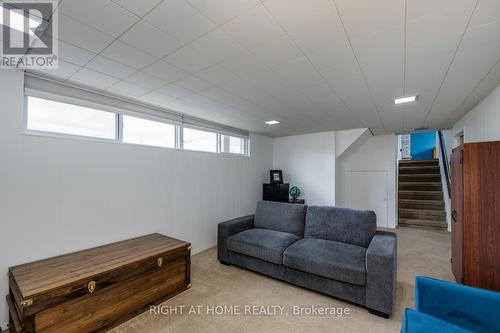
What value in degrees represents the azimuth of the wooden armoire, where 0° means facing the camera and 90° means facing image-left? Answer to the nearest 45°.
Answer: approximately 90°

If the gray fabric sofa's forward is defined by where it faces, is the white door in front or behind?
behind

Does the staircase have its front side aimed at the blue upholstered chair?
yes

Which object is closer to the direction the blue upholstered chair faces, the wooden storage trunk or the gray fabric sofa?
the wooden storage trunk

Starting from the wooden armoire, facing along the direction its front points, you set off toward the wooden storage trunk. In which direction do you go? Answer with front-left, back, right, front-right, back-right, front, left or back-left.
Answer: front-left

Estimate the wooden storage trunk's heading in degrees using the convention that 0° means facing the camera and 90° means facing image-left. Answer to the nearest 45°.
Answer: approximately 315°

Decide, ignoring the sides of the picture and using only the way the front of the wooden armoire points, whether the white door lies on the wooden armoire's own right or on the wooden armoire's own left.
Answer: on the wooden armoire's own right

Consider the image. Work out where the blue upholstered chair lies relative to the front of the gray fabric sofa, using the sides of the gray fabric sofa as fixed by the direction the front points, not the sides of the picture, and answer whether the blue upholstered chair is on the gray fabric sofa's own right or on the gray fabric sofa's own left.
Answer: on the gray fabric sofa's own left

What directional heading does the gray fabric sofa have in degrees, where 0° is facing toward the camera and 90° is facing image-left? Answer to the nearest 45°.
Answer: approximately 45°

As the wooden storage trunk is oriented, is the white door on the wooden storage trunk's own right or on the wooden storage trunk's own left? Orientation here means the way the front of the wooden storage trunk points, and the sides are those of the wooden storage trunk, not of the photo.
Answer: on the wooden storage trunk's own left
